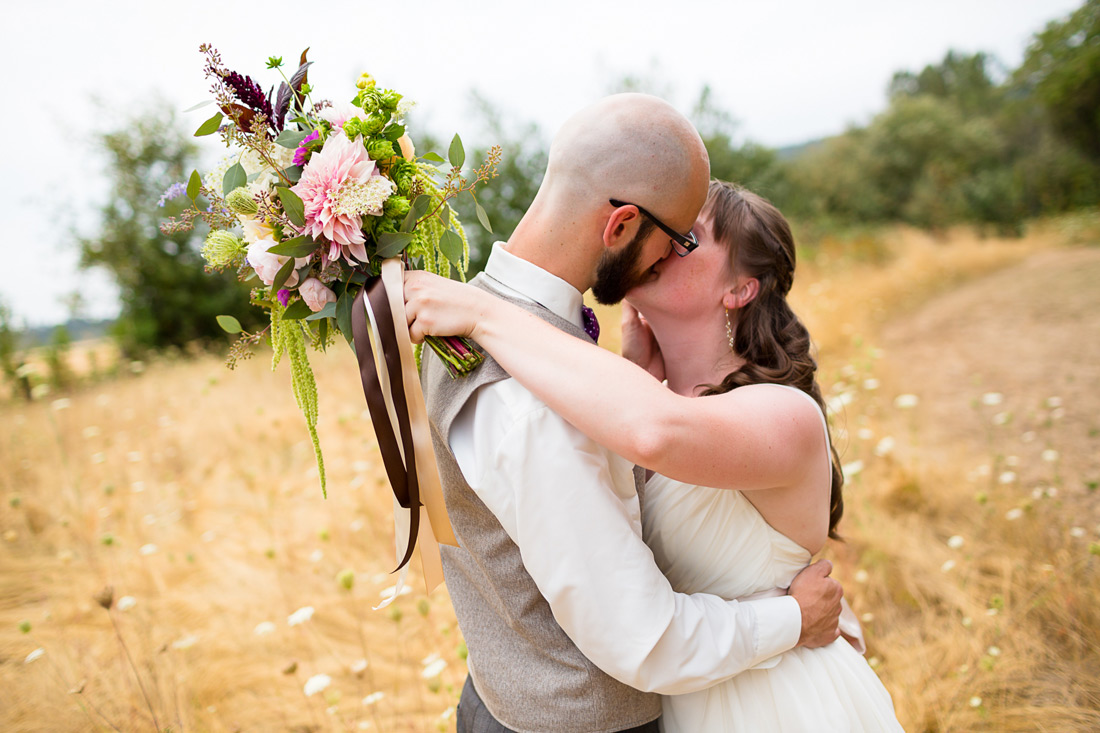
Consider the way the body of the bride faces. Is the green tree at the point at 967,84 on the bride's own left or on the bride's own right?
on the bride's own right

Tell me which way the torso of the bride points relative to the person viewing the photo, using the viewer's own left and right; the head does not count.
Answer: facing to the left of the viewer

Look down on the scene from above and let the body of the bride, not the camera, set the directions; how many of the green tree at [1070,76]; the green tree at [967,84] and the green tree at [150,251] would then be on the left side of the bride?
0

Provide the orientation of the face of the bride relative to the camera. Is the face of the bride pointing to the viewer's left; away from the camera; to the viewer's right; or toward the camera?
to the viewer's left

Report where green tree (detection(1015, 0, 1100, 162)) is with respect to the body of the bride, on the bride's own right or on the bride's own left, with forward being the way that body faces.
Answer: on the bride's own right

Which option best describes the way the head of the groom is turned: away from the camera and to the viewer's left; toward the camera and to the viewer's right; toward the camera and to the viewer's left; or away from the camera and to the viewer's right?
away from the camera and to the viewer's right
